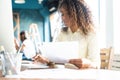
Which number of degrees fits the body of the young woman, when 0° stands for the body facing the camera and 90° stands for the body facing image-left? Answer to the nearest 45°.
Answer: approximately 45°
